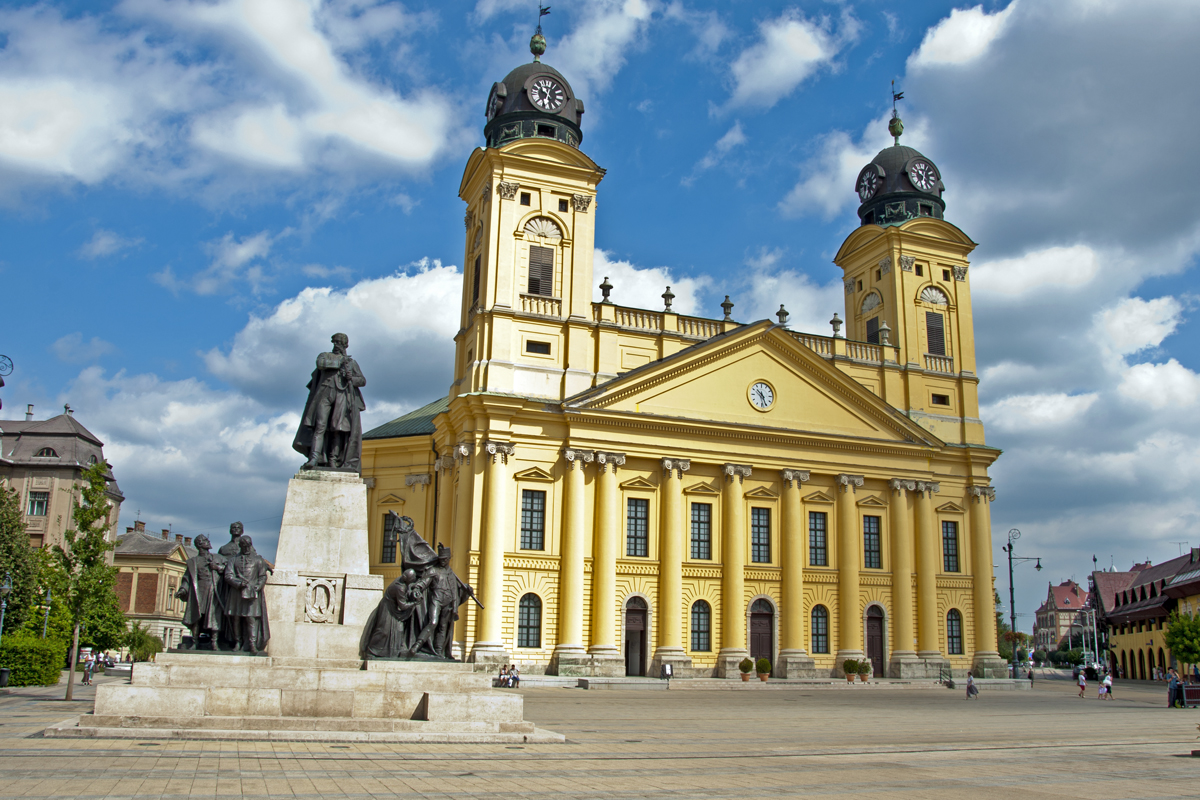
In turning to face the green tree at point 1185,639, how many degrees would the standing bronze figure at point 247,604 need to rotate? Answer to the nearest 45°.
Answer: approximately 135° to its left

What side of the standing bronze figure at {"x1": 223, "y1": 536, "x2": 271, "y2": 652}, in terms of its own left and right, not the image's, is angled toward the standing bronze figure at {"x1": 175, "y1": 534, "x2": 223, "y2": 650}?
right

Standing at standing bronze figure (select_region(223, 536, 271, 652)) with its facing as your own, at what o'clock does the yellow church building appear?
The yellow church building is roughly at 7 o'clock from the standing bronze figure.

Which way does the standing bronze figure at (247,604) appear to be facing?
toward the camera

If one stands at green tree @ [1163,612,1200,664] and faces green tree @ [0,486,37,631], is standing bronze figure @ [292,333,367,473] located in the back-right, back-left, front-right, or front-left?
front-left
